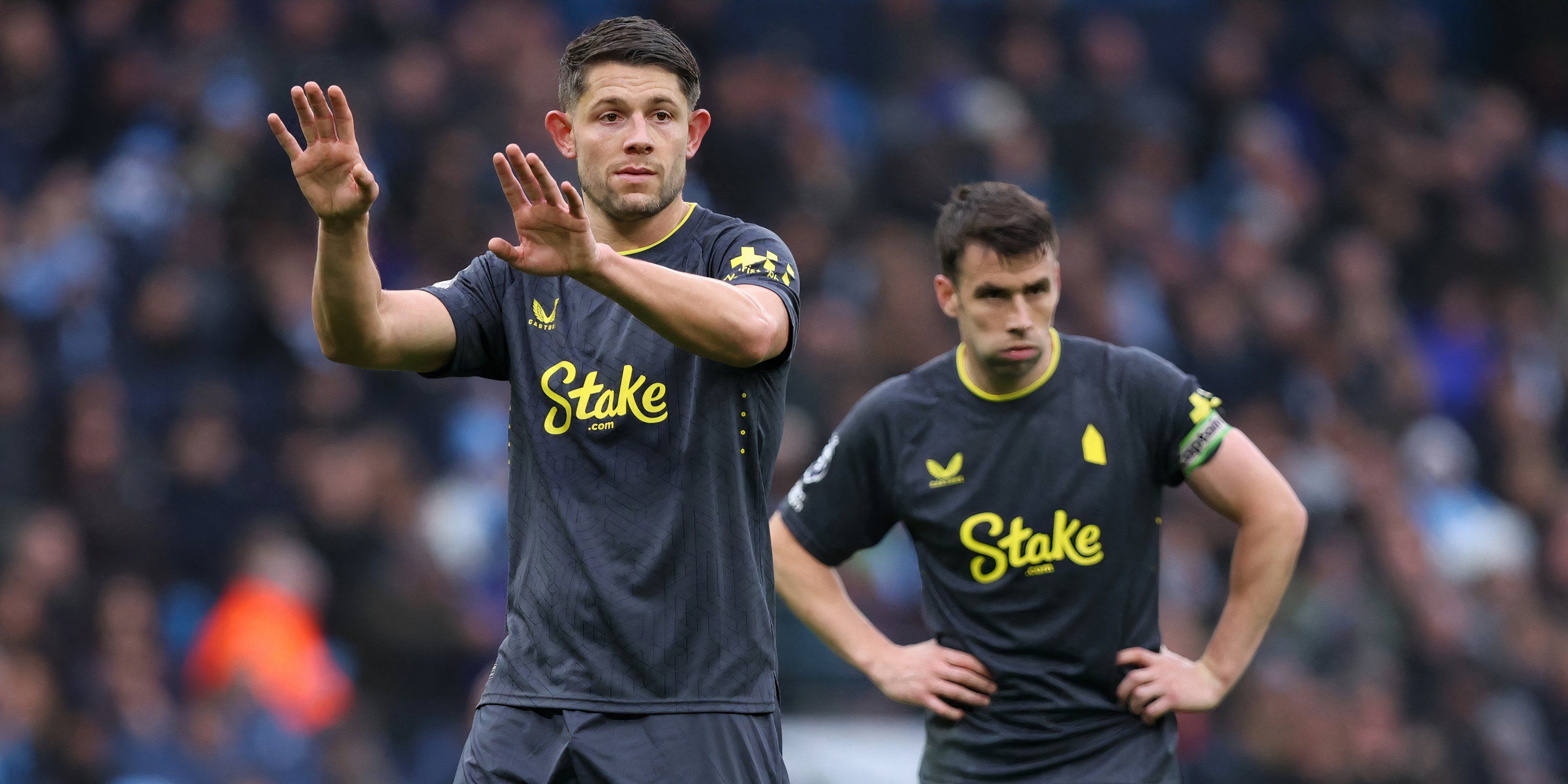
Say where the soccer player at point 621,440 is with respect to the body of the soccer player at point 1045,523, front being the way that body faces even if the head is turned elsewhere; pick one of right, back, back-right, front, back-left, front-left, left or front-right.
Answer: front-right

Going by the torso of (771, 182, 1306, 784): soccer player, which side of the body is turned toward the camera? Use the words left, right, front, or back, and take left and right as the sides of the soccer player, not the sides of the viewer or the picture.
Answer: front

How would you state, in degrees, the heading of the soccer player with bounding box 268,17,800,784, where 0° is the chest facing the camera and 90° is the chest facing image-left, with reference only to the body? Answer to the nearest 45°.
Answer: approximately 45°

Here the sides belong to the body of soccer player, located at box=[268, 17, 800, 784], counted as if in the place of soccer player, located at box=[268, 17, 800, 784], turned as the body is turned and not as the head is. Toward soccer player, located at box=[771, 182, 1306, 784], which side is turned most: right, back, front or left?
back

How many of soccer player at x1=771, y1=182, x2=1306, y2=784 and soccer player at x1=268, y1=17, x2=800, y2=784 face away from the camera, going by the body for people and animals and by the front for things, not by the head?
0
